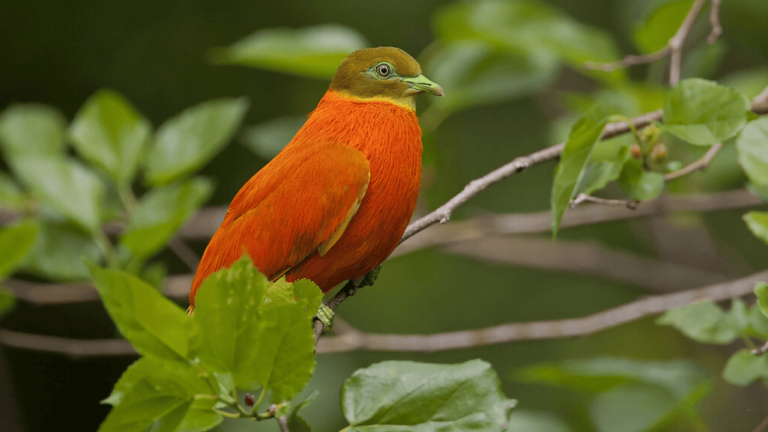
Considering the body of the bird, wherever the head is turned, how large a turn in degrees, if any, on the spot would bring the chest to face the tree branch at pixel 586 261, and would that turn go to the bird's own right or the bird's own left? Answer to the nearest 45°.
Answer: approximately 45° to the bird's own left

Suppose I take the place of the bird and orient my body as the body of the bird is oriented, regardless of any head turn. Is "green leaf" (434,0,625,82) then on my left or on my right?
on my left

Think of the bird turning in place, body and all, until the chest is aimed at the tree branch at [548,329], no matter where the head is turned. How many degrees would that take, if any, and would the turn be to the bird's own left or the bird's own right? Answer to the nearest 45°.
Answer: approximately 45° to the bird's own left

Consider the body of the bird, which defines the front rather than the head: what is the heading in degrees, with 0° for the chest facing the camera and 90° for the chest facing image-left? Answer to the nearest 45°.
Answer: approximately 270°

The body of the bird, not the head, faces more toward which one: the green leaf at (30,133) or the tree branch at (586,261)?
the tree branch
